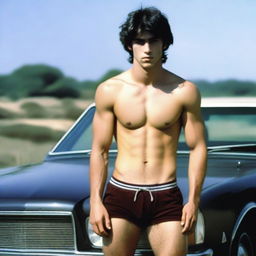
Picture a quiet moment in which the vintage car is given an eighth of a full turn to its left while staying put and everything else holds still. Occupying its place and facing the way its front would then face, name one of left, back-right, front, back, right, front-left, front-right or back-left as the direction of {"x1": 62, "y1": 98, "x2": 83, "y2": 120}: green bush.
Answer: back

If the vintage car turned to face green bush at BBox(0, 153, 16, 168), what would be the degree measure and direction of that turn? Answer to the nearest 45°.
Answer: approximately 135° to its right

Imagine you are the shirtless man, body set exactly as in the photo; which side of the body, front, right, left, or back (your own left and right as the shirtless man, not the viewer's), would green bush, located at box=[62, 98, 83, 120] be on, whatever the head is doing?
back

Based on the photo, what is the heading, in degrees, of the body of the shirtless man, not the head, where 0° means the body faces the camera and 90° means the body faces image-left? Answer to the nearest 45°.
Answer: approximately 0°

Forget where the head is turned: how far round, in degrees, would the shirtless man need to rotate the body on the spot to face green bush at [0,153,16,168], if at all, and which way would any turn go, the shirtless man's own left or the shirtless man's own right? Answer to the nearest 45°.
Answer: approximately 180°

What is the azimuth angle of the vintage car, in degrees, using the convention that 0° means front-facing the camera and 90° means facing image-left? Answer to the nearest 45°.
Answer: approximately 45°
